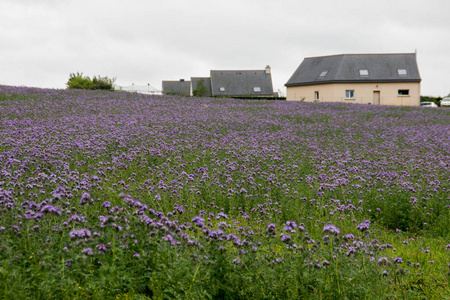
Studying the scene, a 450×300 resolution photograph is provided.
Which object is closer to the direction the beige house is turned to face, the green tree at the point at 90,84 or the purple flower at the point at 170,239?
the purple flower

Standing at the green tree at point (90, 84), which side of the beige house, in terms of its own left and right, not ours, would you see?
right

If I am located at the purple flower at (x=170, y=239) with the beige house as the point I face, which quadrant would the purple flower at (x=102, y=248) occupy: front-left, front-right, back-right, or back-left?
back-left

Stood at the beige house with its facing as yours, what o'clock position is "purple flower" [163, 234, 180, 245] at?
The purple flower is roughly at 12 o'clock from the beige house.

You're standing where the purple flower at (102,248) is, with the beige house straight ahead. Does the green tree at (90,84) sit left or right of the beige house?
left

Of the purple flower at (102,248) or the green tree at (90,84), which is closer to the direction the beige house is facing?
the purple flower

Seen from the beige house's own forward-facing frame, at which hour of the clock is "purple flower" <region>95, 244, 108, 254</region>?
The purple flower is roughly at 12 o'clock from the beige house.

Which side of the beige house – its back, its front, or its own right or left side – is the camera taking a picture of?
front

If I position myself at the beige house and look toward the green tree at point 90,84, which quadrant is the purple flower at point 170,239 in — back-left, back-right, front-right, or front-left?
front-left
